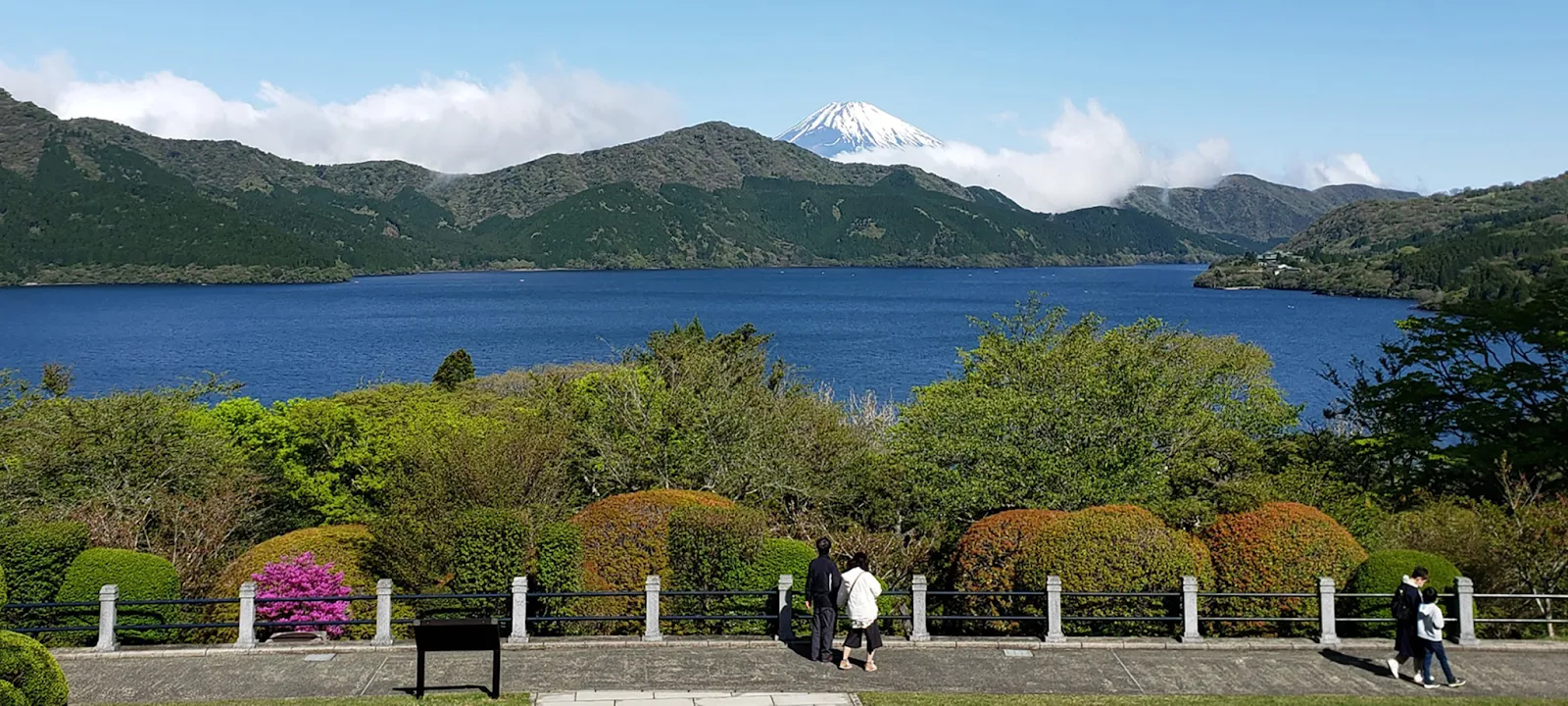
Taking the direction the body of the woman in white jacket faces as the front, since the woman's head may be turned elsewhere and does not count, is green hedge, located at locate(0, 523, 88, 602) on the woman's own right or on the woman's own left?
on the woman's own left

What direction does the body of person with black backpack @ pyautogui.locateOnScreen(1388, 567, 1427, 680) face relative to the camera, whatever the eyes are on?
to the viewer's right

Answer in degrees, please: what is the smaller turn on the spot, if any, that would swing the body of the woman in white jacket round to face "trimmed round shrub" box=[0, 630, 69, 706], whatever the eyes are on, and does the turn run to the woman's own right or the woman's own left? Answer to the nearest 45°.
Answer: approximately 135° to the woman's own left

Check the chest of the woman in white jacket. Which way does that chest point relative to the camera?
away from the camera

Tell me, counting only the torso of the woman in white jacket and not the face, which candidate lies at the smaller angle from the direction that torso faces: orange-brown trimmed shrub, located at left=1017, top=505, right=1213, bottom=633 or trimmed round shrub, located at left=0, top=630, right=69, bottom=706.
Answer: the orange-brown trimmed shrub

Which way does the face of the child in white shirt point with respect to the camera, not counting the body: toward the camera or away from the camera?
away from the camera

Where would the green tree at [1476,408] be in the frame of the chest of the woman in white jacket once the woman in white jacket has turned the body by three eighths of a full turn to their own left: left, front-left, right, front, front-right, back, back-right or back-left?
back
